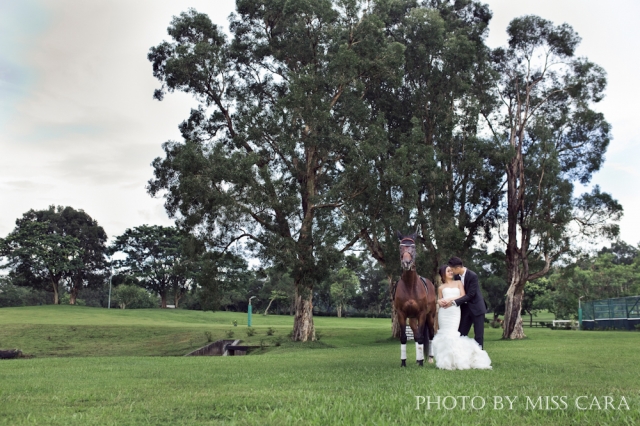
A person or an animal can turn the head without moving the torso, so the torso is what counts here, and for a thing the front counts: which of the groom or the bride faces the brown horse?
the groom

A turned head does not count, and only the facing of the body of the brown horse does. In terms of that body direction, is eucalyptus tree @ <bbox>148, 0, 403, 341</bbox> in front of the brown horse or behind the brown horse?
behind

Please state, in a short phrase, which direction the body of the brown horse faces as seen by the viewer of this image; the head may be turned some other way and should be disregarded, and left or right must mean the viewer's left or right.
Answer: facing the viewer

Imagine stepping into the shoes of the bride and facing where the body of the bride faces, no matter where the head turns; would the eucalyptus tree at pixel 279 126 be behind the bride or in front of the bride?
behind

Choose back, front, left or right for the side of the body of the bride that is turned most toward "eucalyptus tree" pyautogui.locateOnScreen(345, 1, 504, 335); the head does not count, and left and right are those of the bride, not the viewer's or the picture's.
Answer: back

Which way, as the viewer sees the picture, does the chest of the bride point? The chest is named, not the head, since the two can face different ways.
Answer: toward the camera

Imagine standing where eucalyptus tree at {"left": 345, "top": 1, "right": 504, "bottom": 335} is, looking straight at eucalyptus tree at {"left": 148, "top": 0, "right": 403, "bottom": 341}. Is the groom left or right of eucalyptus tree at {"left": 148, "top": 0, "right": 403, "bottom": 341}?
left

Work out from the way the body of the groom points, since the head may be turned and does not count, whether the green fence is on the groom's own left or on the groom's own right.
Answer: on the groom's own right

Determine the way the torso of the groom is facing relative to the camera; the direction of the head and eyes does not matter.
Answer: to the viewer's left

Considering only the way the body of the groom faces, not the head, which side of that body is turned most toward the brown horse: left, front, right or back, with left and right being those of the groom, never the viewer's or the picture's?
front

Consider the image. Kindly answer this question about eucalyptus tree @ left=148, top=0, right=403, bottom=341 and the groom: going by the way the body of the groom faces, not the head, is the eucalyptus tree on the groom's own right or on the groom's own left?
on the groom's own right
